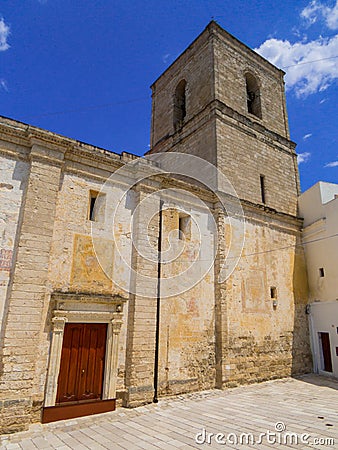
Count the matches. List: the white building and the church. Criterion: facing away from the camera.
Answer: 0

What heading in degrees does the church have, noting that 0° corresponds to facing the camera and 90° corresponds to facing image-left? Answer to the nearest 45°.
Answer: approximately 315°

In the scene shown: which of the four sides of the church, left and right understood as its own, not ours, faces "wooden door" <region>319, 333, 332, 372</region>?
left

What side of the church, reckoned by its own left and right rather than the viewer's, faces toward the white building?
left
